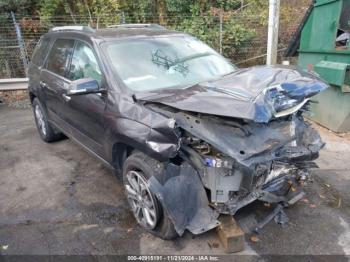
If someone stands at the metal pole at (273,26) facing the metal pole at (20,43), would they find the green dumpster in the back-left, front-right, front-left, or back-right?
back-left

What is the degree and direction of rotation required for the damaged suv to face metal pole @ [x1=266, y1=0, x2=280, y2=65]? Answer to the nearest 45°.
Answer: approximately 90° to its left

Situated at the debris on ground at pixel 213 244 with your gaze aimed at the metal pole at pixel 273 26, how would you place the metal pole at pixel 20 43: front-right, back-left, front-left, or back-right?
front-left

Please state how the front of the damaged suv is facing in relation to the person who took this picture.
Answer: facing the viewer and to the right of the viewer

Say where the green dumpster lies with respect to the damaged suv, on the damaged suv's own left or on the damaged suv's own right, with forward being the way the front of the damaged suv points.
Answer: on the damaged suv's own left

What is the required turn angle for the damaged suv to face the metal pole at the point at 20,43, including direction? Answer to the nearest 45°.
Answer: approximately 180°
